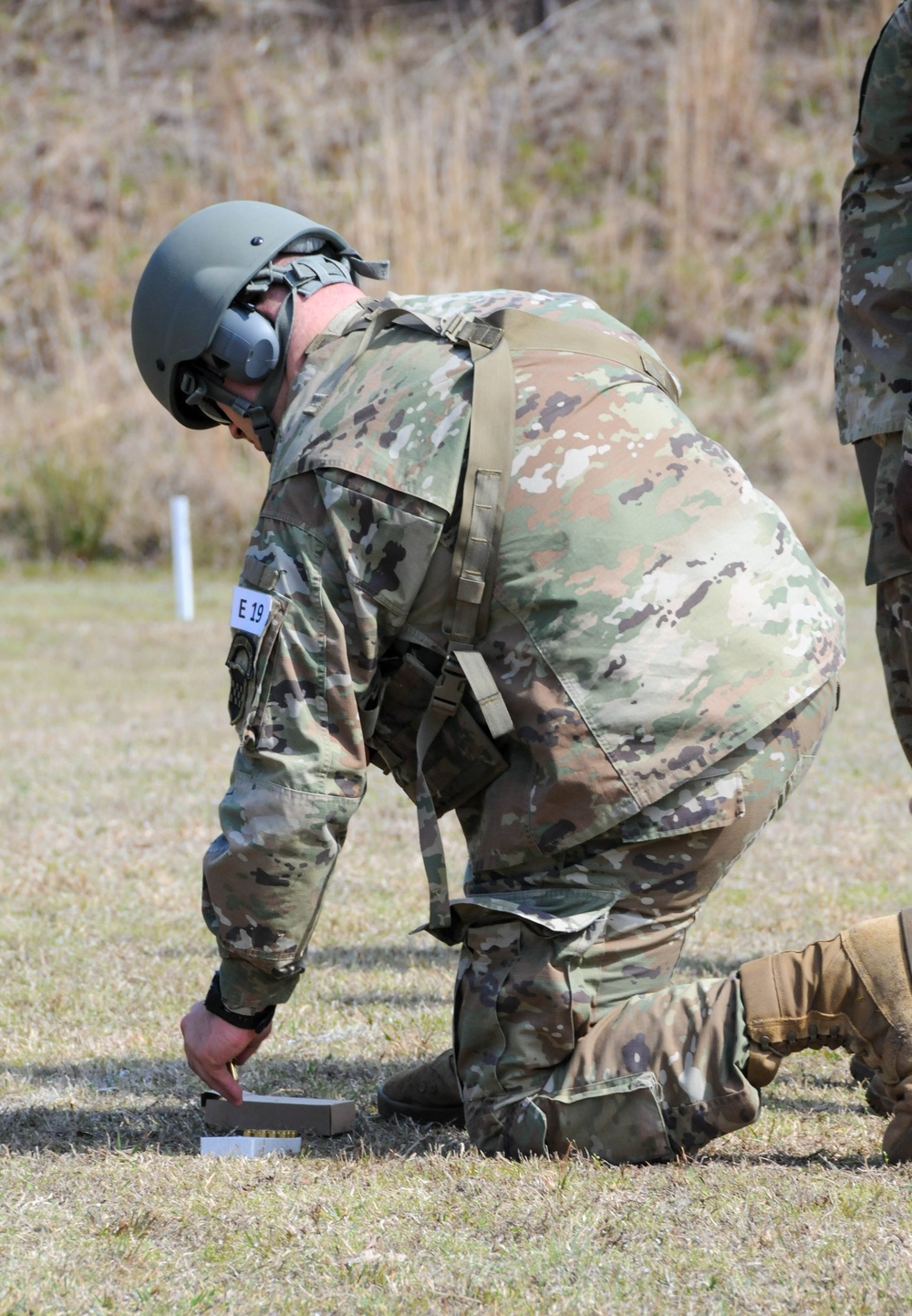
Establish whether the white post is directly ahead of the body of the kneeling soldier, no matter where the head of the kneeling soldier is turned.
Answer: no

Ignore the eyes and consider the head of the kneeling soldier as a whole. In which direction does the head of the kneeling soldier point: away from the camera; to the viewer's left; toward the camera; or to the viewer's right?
to the viewer's left

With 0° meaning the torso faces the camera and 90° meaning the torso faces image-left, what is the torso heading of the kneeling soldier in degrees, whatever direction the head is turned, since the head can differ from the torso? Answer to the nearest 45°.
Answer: approximately 90°
